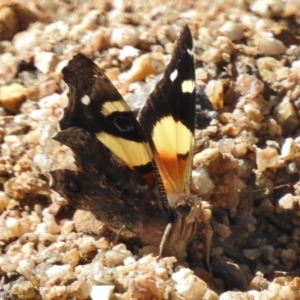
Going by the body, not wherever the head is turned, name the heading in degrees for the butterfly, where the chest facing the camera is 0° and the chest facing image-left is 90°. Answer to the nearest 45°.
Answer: approximately 315°
